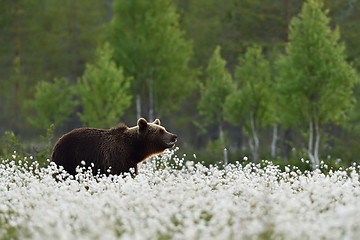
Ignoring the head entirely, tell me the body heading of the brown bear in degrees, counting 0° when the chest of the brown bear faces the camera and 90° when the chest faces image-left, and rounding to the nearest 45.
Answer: approximately 270°

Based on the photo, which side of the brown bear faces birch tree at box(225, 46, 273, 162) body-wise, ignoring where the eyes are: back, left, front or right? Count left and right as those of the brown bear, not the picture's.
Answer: left
